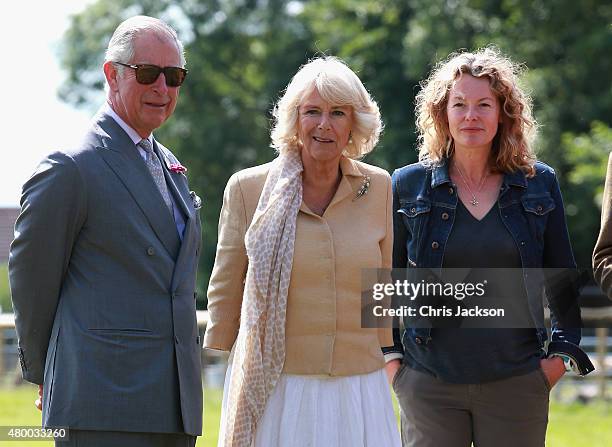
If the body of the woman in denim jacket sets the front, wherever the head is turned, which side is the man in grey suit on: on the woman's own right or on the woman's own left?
on the woman's own right

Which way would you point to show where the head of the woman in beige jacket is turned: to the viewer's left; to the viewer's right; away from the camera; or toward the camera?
toward the camera

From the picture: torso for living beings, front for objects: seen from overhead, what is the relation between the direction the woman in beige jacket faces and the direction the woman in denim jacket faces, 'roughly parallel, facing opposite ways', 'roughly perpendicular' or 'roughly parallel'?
roughly parallel

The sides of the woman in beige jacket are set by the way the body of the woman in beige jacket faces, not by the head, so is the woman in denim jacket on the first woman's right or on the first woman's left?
on the first woman's left

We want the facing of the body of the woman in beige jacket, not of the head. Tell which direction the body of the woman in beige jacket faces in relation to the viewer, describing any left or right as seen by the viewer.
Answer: facing the viewer

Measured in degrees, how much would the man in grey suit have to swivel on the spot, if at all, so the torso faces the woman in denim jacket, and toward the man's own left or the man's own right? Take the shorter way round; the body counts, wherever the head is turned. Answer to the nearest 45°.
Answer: approximately 45° to the man's own left

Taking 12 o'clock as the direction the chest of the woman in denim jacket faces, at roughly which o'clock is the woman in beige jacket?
The woman in beige jacket is roughly at 2 o'clock from the woman in denim jacket.

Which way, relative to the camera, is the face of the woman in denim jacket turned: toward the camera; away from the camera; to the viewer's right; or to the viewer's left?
toward the camera

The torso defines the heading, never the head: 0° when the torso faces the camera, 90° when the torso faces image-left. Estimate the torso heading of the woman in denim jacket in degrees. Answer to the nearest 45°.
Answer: approximately 0°

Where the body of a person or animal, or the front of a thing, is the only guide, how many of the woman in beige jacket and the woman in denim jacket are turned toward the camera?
2

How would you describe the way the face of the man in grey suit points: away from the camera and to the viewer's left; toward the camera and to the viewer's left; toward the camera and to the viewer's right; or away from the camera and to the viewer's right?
toward the camera and to the viewer's right
